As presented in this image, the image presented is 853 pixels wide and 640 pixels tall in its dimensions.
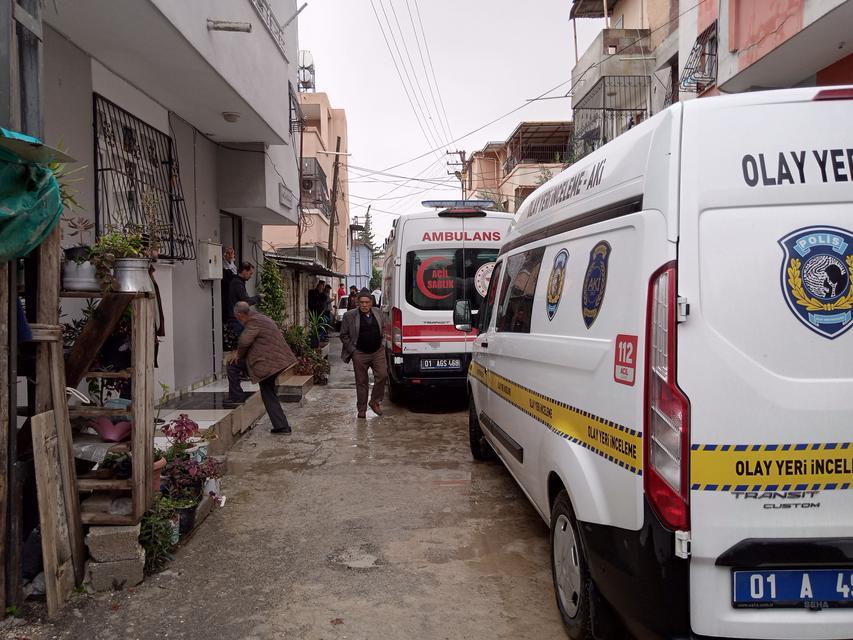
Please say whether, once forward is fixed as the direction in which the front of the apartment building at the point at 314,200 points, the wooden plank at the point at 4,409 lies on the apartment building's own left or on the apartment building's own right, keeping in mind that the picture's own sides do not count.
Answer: on the apartment building's own right

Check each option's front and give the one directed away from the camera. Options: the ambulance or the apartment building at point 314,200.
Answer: the ambulance

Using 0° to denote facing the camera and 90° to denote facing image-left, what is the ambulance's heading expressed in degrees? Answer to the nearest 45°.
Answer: approximately 180°

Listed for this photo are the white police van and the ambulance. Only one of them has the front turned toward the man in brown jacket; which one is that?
the white police van

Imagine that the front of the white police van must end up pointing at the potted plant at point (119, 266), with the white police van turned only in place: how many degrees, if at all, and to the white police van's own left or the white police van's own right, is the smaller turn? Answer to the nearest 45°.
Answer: approximately 45° to the white police van's own left

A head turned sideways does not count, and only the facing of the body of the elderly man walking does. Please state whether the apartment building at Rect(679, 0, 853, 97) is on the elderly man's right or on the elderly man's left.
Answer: on the elderly man's left

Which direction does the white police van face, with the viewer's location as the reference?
facing away from the viewer and to the left of the viewer

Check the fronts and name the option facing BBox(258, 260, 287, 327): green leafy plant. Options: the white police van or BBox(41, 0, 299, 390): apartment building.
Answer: the white police van

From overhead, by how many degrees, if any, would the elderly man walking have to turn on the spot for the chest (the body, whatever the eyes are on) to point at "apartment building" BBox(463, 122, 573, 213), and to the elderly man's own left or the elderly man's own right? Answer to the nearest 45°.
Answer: approximately 180°

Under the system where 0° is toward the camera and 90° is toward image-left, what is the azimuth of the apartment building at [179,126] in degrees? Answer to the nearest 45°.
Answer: approximately 315°

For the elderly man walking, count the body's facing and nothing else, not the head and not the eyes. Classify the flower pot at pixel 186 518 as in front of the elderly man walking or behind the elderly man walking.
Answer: in front
